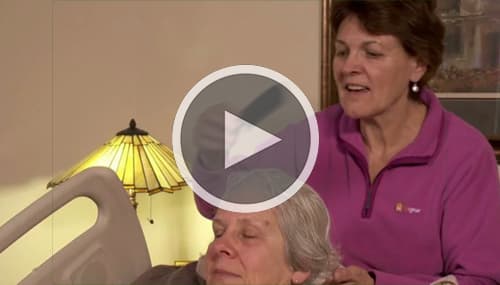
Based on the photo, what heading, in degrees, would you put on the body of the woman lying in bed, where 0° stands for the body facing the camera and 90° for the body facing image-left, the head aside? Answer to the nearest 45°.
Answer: approximately 45°

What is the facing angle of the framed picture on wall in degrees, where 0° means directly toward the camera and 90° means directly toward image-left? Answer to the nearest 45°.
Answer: approximately 0°

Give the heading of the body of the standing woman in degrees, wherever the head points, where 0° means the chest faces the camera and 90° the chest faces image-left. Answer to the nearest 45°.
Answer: approximately 45°
